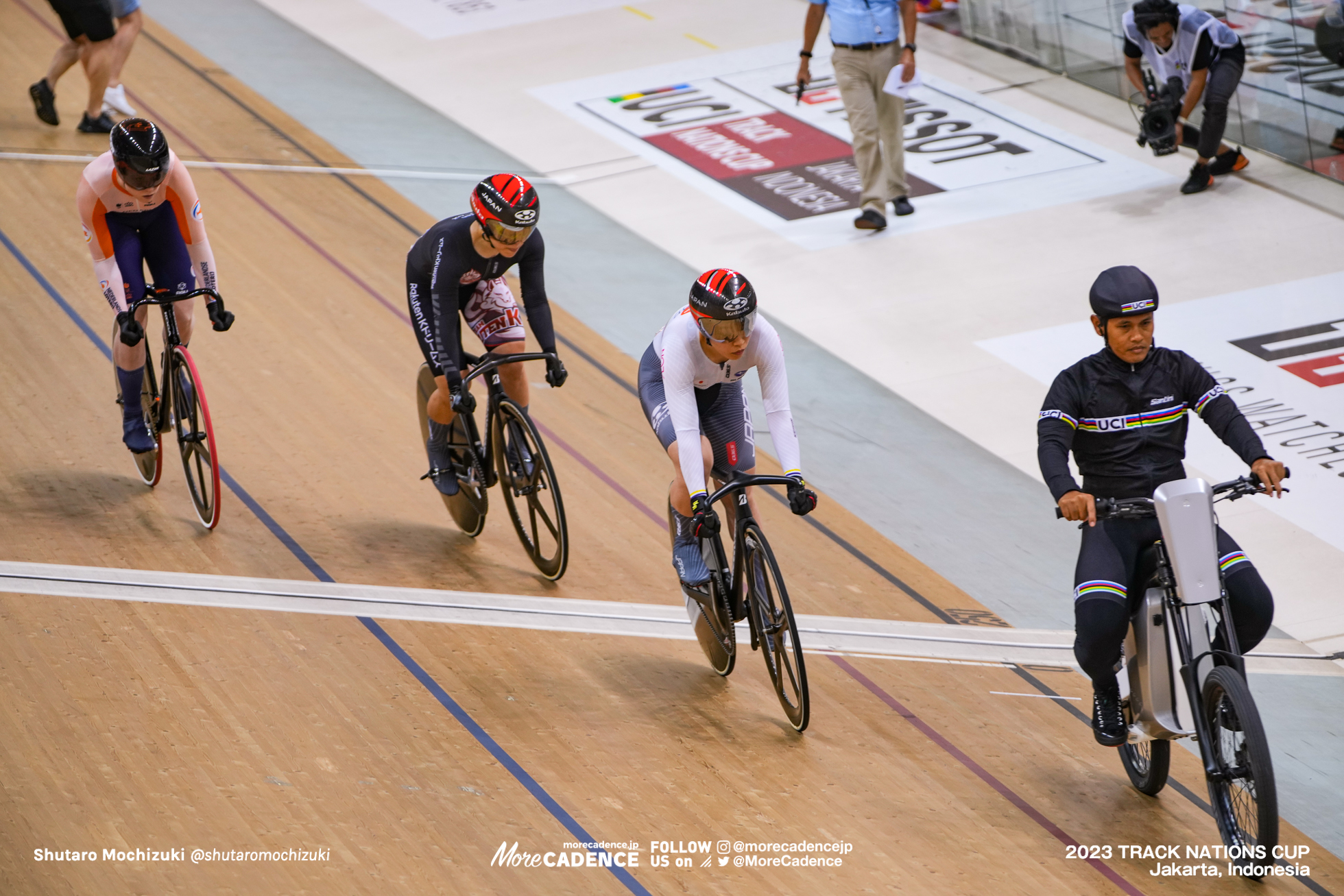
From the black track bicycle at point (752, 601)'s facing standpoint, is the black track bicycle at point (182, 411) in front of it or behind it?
behind

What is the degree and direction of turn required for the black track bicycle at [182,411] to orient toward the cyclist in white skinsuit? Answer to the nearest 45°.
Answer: approximately 45° to its left

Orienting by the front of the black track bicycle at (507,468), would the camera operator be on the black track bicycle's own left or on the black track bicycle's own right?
on the black track bicycle's own left

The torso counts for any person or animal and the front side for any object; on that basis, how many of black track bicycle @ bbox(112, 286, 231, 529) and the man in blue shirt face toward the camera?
2

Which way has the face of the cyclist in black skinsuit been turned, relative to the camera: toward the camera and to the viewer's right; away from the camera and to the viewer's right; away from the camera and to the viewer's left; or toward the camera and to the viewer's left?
toward the camera and to the viewer's right

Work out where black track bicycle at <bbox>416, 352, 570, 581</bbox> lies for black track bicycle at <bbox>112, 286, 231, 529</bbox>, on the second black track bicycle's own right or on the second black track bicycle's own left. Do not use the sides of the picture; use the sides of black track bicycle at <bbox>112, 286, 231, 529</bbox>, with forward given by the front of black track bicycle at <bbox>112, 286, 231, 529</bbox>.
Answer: on the second black track bicycle's own left

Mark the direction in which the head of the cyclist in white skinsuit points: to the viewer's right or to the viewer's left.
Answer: to the viewer's right

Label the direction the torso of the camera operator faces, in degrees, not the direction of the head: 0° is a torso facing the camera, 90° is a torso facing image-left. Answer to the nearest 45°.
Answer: approximately 45°

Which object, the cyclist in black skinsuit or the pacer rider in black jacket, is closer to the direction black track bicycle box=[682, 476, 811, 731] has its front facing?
the pacer rider in black jacket

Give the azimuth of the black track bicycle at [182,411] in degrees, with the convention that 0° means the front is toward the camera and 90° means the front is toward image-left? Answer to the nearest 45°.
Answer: approximately 0°
